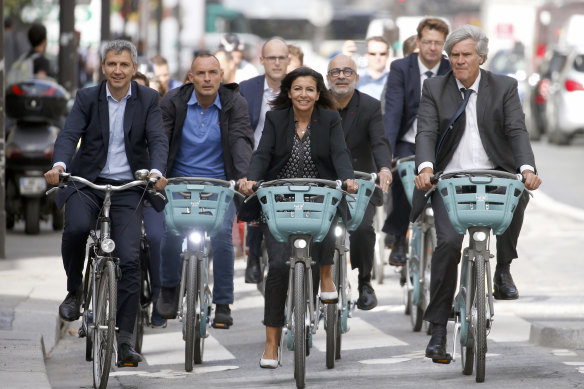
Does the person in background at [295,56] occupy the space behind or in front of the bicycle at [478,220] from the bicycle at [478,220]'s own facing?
behind

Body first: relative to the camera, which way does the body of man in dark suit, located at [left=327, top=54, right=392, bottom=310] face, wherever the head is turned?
toward the camera

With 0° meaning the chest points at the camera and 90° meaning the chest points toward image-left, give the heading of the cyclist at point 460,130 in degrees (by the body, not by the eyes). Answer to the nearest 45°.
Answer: approximately 0°

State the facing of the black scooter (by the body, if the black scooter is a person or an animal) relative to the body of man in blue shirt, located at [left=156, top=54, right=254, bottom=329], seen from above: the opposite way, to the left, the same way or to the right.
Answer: the opposite way

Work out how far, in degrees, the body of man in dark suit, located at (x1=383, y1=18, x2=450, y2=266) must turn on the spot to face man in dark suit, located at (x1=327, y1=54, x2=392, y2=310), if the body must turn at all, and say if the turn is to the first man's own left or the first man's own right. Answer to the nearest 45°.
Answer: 0° — they already face them

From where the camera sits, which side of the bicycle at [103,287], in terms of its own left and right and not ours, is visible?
front

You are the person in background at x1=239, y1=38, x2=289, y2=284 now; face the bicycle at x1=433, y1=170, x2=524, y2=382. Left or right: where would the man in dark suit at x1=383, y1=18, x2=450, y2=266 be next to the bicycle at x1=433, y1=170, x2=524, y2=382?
left

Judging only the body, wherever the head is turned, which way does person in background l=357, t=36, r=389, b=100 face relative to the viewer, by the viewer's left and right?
facing the viewer
